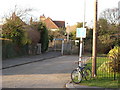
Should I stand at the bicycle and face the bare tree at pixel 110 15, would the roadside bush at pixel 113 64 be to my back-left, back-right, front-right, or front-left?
front-right

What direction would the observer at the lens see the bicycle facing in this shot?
facing the viewer and to the left of the viewer

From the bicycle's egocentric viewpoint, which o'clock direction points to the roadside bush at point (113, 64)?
The roadside bush is roughly at 6 o'clock from the bicycle.

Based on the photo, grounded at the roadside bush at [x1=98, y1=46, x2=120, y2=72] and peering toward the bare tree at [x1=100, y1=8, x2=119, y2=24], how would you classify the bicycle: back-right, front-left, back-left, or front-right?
back-left

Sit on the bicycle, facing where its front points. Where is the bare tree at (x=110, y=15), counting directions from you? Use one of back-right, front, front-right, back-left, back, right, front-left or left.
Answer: back-right

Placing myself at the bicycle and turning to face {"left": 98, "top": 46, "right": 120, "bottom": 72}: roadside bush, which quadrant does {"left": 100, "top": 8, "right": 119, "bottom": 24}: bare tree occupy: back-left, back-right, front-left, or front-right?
front-left
